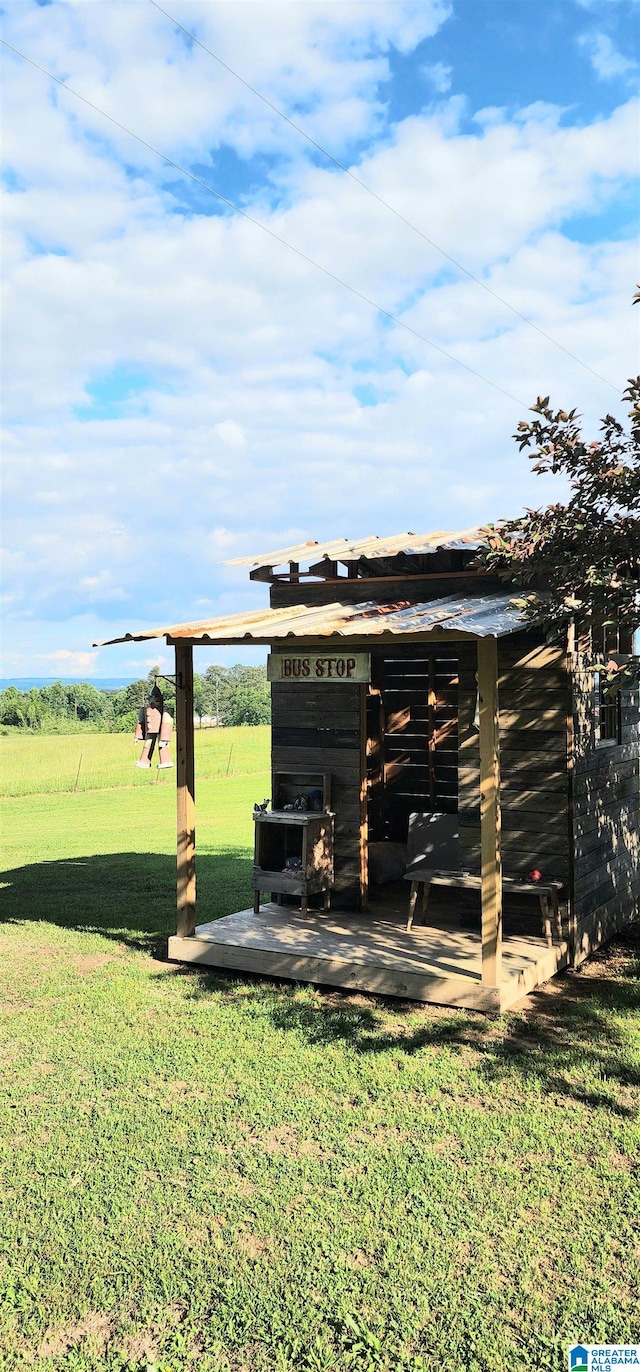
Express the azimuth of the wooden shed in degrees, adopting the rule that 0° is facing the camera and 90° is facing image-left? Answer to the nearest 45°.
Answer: approximately 45°
